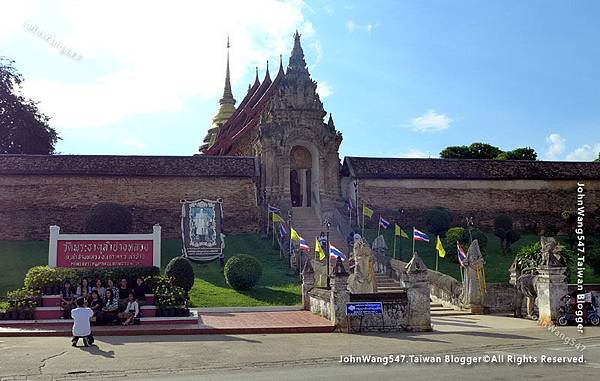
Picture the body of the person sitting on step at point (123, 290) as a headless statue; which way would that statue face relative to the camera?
toward the camera

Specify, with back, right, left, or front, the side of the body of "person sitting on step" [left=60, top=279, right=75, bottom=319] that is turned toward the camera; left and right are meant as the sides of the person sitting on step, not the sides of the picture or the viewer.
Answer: front

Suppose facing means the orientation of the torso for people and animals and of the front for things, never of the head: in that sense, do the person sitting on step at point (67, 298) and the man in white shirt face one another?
yes

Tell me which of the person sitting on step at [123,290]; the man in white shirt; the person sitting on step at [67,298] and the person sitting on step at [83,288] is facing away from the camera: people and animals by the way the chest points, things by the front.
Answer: the man in white shirt

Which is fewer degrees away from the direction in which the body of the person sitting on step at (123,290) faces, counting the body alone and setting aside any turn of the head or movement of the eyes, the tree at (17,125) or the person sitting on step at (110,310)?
the person sitting on step

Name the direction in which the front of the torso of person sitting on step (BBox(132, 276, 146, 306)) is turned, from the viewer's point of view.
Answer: toward the camera

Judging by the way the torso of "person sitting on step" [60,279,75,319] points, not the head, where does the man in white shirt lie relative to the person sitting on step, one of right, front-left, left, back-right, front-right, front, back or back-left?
front

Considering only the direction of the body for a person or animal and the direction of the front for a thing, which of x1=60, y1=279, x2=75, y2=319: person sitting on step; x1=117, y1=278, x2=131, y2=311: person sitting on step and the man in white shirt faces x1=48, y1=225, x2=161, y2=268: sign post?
the man in white shirt

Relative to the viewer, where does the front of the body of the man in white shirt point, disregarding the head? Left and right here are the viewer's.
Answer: facing away from the viewer

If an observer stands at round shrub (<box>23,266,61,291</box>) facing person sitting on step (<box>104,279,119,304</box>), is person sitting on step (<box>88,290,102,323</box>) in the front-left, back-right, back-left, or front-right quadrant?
front-right

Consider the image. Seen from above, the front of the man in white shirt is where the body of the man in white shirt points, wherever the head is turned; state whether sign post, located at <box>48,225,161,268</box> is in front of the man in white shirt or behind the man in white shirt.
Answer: in front

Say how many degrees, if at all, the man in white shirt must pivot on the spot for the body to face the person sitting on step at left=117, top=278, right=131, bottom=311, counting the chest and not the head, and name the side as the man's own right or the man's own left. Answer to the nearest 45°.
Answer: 0° — they already face them

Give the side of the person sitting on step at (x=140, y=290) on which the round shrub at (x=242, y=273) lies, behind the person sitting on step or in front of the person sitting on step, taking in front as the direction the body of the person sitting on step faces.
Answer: behind

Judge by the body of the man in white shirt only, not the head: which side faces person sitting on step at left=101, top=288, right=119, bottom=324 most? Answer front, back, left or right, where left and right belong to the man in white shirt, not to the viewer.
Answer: front

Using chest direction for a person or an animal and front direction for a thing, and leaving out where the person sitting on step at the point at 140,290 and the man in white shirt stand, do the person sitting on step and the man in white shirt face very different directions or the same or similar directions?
very different directions
